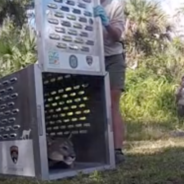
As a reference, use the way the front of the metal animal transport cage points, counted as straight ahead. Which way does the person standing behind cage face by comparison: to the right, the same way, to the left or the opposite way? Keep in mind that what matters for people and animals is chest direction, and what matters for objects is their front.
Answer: to the right

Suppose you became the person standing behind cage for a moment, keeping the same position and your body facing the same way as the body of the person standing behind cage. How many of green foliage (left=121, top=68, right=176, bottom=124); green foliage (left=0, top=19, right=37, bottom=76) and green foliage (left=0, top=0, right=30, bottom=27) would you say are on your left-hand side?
0

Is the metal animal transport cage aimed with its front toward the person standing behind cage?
no

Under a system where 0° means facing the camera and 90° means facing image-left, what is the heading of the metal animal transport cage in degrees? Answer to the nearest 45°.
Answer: approximately 315°

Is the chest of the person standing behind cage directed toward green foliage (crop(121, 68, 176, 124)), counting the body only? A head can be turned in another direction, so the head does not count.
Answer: no

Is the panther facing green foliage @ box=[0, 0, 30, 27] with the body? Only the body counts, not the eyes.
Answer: no

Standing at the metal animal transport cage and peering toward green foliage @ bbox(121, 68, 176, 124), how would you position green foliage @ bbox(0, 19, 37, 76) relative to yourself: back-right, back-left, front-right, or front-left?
front-left

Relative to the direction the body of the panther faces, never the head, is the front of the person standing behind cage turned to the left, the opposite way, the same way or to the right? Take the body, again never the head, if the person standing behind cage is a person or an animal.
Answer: to the right

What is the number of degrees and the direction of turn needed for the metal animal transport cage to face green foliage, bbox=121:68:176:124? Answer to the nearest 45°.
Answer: approximately 135° to its left

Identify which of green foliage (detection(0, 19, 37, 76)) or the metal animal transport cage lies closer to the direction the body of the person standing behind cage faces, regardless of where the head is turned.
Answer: the metal animal transport cage

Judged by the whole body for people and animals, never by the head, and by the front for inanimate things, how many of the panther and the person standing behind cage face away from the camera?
0
